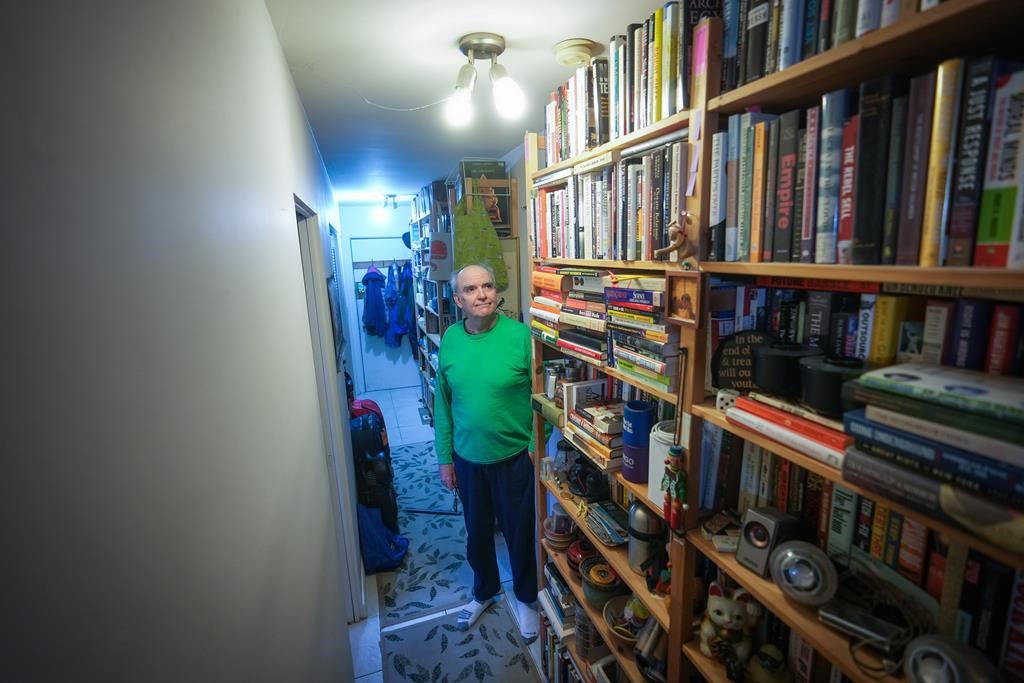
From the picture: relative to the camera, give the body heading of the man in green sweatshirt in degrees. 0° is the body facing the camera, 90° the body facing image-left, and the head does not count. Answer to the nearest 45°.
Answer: approximately 0°

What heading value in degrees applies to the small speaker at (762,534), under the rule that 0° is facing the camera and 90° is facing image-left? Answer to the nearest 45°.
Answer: approximately 45°

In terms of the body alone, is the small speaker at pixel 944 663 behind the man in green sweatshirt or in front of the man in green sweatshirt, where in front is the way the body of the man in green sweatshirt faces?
in front

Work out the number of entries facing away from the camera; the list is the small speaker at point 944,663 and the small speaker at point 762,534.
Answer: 0

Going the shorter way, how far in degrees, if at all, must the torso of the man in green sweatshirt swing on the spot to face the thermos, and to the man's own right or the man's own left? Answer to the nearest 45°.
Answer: approximately 45° to the man's own left

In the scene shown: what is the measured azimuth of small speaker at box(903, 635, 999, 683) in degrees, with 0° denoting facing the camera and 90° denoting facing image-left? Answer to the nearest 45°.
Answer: approximately 45°

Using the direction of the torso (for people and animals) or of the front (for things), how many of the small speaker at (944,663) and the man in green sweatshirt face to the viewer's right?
0

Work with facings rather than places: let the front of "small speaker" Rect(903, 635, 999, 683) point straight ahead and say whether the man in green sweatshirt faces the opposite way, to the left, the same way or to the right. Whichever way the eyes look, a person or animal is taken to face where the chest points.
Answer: to the left

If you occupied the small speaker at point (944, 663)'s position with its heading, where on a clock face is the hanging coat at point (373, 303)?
The hanging coat is roughly at 2 o'clock from the small speaker.

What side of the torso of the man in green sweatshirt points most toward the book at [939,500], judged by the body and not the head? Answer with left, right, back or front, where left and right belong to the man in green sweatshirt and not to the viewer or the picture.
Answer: front
